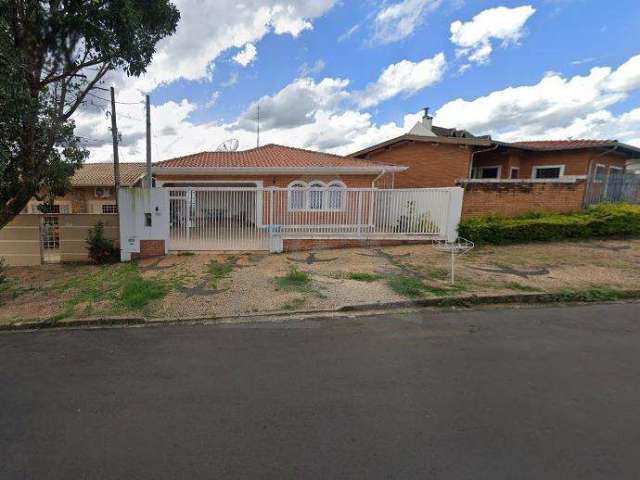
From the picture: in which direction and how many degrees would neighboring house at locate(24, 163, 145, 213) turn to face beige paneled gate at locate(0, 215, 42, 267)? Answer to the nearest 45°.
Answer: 0° — it already faces it

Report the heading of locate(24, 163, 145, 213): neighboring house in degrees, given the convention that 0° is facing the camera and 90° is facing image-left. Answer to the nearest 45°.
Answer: approximately 0°

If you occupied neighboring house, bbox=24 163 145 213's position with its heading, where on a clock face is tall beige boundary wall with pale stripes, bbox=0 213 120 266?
The tall beige boundary wall with pale stripes is roughly at 12 o'clock from the neighboring house.

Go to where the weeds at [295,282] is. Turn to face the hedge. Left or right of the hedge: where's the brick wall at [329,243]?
left

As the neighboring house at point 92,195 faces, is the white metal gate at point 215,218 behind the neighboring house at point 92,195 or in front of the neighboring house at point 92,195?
in front

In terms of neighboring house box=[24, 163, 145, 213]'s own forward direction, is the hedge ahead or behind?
ahead

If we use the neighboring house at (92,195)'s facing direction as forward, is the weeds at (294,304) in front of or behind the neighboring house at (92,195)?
in front

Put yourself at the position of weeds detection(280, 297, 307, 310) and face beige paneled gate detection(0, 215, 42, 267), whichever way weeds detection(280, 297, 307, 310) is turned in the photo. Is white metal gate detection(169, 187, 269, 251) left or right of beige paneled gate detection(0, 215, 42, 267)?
right

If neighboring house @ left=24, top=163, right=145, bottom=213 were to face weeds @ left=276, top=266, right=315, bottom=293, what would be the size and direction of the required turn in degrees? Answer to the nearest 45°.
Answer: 0° — it already faces it

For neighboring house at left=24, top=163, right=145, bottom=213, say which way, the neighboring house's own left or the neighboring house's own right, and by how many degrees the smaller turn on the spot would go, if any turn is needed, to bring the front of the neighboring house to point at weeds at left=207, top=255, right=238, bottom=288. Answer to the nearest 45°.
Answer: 0° — it already faces it

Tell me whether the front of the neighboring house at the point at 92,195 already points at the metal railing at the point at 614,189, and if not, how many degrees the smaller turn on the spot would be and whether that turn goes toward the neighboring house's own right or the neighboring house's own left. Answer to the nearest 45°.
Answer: approximately 45° to the neighboring house's own left
